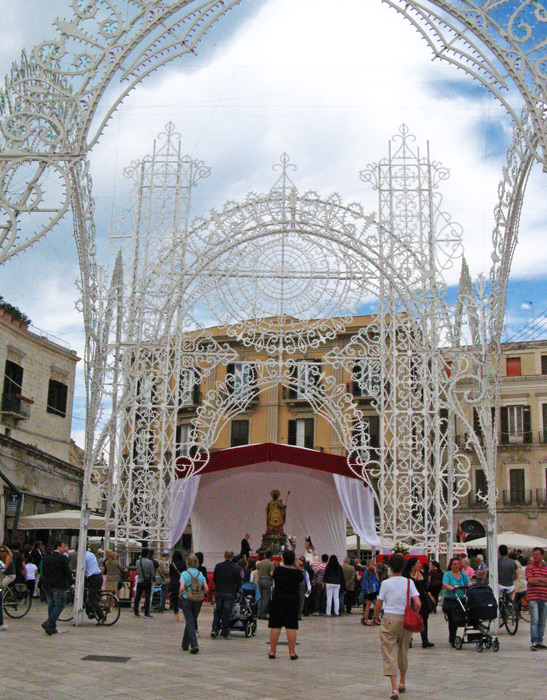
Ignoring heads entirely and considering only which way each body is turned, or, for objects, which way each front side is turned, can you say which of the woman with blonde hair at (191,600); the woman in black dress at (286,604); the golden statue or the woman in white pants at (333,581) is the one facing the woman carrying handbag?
the golden statue

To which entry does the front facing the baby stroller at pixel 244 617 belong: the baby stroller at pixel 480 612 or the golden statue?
the golden statue

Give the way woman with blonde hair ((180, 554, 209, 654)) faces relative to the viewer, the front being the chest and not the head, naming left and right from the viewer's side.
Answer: facing away from the viewer

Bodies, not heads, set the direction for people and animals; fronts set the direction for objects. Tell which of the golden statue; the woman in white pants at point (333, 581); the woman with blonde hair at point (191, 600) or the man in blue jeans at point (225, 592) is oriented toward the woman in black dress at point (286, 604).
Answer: the golden statue

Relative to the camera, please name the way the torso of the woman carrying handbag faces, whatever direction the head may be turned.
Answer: away from the camera
